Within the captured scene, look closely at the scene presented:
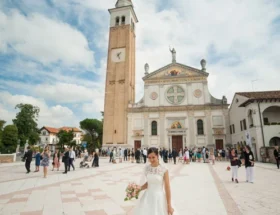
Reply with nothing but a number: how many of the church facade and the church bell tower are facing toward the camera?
2

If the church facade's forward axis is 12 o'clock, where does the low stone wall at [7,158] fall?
The low stone wall is roughly at 2 o'clock from the church facade.

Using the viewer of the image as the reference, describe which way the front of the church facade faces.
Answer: facing the viewer

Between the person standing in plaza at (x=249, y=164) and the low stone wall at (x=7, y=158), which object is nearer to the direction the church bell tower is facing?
the person standing in plaza

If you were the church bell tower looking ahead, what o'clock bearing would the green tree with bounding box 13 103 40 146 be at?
The green tree is roughly at 4 o'clock from the church bell tower.

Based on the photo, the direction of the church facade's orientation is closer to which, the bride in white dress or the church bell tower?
the bride in white dress

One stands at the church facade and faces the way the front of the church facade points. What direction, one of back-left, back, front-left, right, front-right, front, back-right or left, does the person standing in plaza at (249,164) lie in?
front

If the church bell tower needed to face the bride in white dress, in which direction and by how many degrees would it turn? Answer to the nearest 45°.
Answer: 0° — it already faces them

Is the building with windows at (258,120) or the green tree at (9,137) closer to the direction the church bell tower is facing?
the building with windows

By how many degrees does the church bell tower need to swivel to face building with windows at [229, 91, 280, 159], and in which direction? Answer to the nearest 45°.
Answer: approximately 45° to its left

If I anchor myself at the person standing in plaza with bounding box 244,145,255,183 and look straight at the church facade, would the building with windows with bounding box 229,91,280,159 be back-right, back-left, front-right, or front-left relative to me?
front-right

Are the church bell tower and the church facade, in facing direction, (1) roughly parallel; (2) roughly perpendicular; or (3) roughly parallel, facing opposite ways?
roughly parallel

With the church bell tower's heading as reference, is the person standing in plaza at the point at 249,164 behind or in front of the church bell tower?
in front
